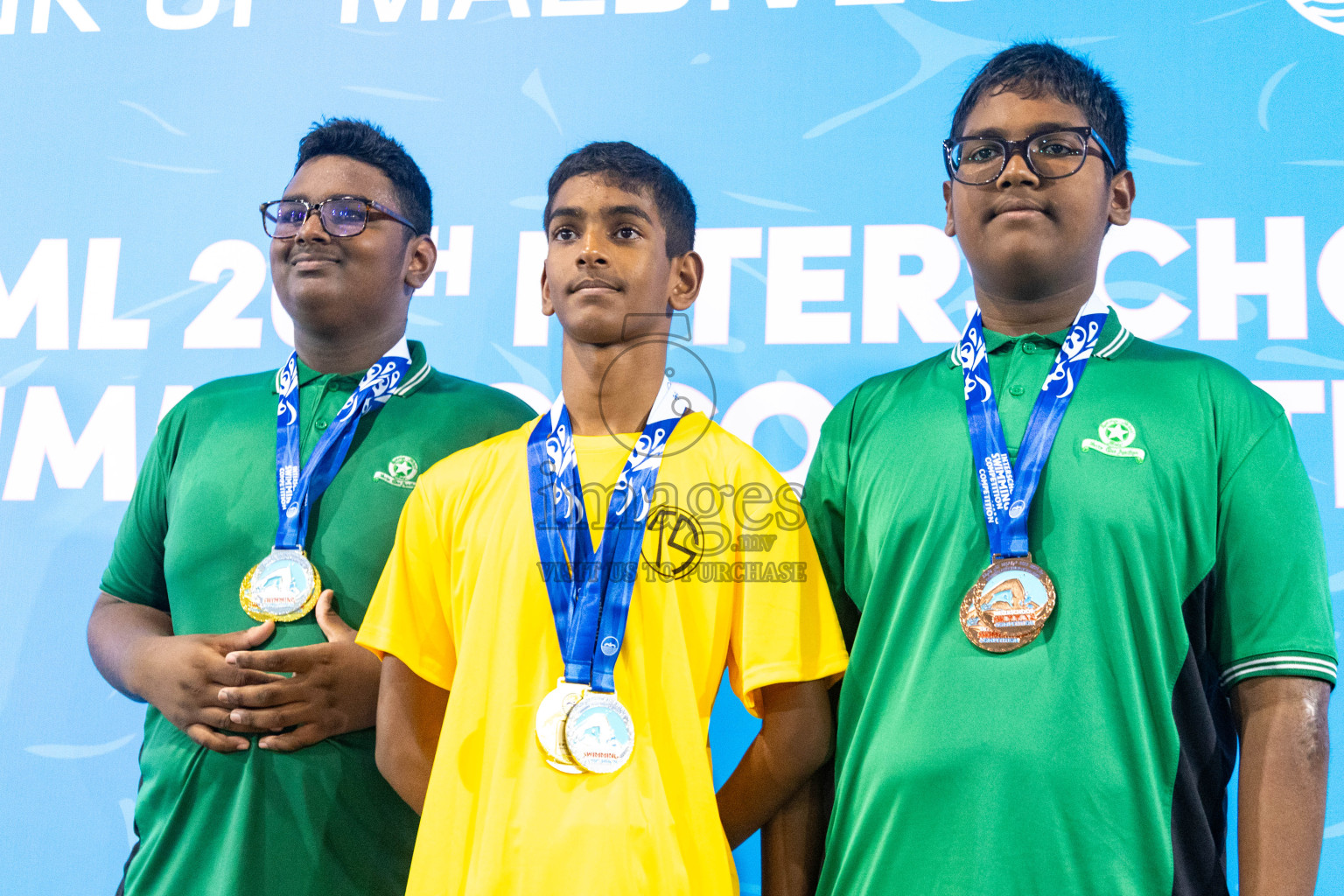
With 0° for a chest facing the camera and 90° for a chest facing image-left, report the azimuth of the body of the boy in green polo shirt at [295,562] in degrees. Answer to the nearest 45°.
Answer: approximately 45°

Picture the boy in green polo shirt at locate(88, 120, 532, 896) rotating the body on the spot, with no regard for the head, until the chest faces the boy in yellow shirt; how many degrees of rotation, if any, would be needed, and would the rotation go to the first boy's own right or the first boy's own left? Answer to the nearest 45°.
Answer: approximately 90° to the first boy's own left

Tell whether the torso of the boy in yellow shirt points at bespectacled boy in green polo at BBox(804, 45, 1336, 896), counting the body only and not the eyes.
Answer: no

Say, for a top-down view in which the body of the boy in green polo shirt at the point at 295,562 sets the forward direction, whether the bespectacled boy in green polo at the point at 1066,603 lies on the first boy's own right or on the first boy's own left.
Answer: on the first boy's own left

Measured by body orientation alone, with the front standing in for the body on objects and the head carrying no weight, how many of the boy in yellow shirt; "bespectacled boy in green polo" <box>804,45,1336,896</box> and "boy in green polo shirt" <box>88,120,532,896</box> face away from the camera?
0

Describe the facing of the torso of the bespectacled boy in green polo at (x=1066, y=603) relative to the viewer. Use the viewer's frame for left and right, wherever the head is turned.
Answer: facing the viewer and to the left of the viewer

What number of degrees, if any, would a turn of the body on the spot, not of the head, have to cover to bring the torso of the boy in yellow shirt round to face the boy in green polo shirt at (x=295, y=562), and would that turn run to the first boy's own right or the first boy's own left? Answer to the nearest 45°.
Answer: approximately 135° to the first boy's own right

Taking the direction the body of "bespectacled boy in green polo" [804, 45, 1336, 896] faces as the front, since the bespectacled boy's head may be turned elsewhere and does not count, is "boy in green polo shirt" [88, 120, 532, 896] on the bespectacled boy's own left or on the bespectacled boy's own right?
on the bespectacled boy's own right

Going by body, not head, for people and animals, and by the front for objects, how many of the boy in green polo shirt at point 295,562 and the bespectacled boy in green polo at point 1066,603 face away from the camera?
0

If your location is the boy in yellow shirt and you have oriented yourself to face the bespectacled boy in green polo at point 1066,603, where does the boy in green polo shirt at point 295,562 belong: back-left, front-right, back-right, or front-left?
back-left

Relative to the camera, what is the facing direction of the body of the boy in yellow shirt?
toward the camera

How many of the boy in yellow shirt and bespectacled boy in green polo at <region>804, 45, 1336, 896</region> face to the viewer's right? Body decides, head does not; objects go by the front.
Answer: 0

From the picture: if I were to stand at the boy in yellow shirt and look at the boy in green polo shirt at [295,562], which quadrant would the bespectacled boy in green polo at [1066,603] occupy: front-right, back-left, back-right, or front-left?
back-right
